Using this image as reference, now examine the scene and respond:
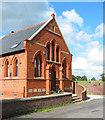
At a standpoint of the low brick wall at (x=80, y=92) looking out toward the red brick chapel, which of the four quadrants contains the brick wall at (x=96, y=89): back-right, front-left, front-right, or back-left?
back-right

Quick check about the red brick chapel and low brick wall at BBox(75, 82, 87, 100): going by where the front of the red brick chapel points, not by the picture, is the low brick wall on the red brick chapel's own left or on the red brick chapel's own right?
on the red brick chapel's own left

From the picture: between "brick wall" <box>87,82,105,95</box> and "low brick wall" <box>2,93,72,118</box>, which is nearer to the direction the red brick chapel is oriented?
the low brick wall

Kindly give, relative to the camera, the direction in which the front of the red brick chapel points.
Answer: facing the viewer and to the right of the viewer

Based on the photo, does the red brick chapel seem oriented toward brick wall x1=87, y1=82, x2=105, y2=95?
no
